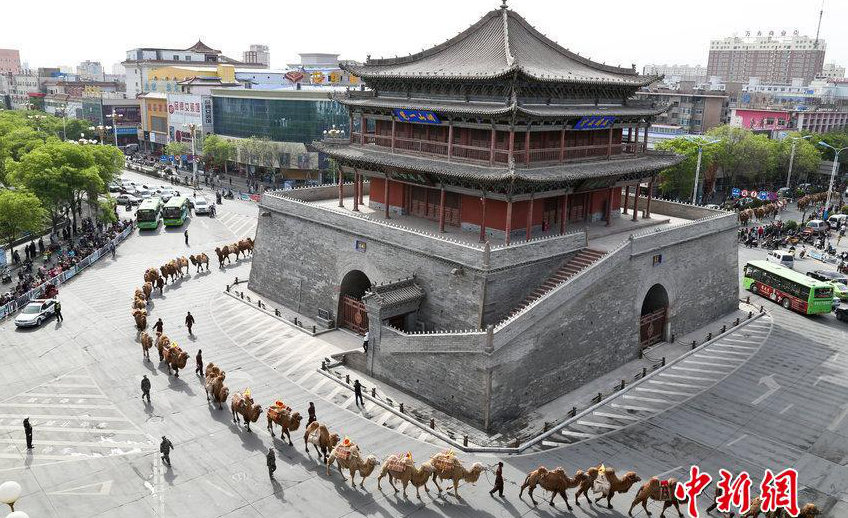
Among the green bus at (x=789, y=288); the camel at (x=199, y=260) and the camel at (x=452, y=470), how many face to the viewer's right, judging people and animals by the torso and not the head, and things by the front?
1

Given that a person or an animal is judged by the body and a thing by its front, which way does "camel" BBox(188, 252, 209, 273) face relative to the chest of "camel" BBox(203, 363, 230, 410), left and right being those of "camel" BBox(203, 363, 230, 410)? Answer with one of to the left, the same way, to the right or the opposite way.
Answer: to the right
